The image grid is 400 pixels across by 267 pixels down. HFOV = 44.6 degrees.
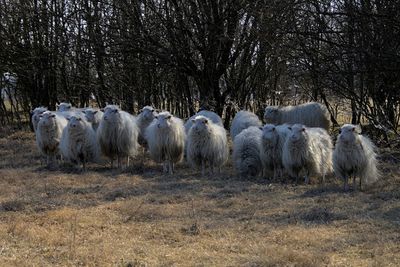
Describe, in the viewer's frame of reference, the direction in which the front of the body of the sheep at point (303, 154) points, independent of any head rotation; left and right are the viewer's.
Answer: facing the viewer and to the left of the viewer

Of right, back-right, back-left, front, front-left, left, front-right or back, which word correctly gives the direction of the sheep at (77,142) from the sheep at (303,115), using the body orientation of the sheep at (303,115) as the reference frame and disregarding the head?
front-left

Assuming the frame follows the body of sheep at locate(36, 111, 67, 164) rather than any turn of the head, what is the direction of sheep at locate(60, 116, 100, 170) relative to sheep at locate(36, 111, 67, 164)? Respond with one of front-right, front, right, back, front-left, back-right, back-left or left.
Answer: front-left

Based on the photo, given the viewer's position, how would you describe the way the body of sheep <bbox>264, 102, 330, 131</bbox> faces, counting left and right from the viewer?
facing to the left of the viewer

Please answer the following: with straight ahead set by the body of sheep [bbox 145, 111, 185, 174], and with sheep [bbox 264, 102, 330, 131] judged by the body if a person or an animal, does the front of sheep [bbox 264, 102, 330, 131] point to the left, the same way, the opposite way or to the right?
to the right

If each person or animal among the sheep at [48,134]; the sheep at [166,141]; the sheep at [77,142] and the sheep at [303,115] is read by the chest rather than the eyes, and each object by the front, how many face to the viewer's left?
1

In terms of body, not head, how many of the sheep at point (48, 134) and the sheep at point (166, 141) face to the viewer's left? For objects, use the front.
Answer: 0

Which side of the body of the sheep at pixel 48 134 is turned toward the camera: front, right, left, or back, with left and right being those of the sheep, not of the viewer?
front

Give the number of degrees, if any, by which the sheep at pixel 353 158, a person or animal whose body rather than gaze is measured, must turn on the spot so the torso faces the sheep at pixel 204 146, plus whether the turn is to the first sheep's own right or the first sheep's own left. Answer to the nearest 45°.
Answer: approximately 45° to the first sheep's own right

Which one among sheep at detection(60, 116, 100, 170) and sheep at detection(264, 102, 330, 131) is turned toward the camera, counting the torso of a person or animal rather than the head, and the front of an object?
sheep at detection(60, 116, 100, 170)

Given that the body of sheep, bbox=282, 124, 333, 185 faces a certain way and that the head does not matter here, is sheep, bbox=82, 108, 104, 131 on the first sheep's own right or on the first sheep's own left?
on the first sheep's own right

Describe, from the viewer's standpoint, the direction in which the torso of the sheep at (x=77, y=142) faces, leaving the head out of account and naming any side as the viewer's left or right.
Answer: facing the viewer

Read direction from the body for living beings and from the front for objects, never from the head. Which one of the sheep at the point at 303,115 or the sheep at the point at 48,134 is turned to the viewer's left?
the sheep at the point at 303,115
